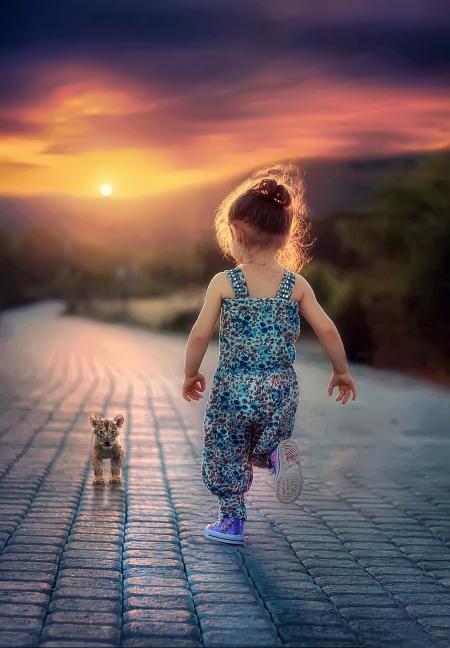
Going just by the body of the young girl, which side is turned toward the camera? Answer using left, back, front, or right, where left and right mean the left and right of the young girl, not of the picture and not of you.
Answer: back

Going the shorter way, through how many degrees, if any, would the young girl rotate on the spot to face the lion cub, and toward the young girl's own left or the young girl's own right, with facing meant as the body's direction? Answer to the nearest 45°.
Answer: approximately 45° to the young girl's own left

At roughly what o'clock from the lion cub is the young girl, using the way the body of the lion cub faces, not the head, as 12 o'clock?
The young girl is roughly at 11 o'clock from the lion cub.

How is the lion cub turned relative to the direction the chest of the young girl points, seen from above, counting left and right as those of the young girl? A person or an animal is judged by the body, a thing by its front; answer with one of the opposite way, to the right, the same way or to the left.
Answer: the opposite way

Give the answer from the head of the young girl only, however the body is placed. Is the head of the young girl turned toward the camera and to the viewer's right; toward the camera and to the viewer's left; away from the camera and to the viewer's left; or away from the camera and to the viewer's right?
away from the camera and to the viewer's left

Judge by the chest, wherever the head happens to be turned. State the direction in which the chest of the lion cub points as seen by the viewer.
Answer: toward the camera

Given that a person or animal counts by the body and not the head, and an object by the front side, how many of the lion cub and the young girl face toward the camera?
1
